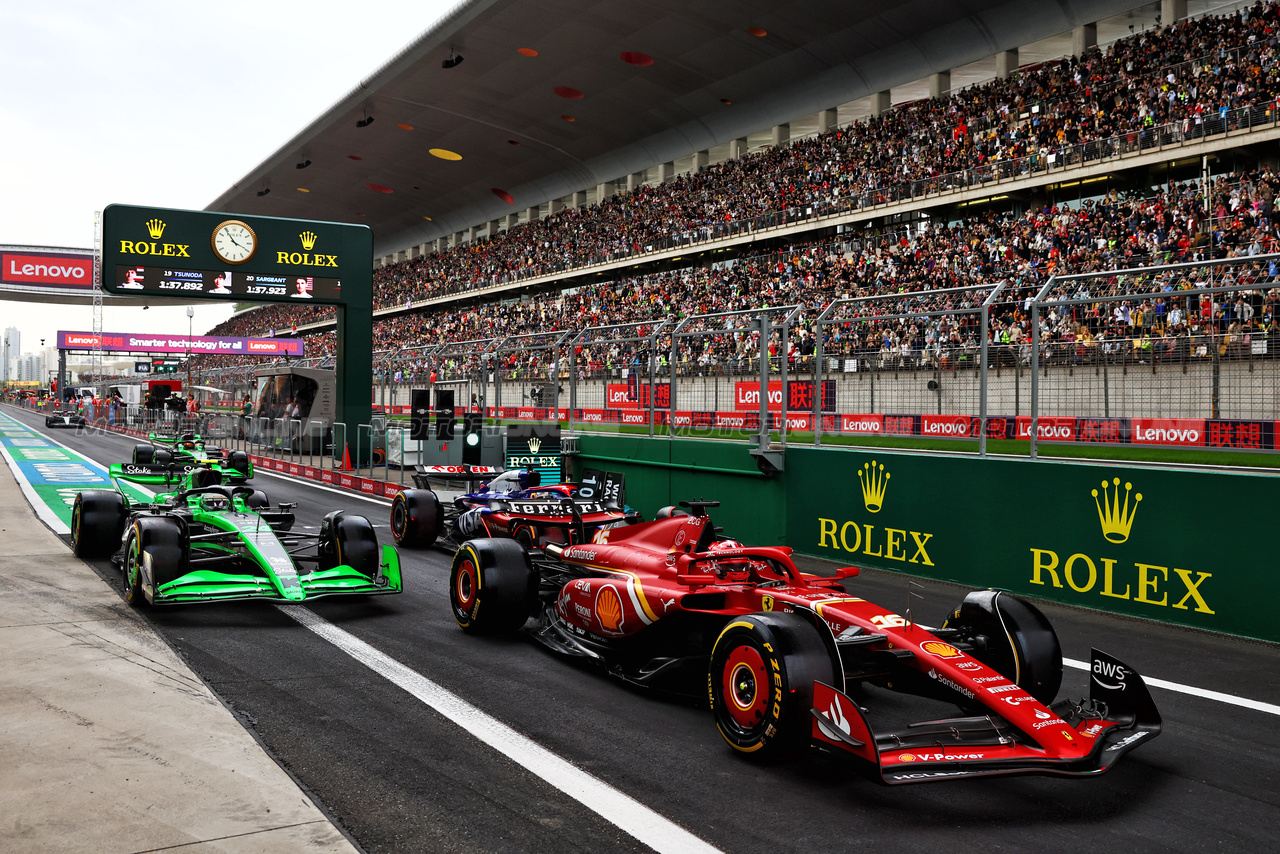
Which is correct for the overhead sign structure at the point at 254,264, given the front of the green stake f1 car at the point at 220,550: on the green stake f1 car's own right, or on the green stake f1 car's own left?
on the green stake f1 car's own left

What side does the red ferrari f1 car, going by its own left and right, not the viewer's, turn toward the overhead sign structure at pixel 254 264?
back

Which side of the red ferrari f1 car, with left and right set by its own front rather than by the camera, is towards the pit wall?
left

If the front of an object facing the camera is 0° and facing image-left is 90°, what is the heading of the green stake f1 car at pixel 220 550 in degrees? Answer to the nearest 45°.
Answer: approximately 315°

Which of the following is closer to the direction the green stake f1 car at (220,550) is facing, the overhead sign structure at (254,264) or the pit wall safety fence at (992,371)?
the pit wall safety fence

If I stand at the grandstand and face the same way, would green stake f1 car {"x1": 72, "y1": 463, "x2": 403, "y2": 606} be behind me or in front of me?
in front

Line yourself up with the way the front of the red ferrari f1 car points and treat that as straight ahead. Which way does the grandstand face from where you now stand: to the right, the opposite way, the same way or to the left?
to the right

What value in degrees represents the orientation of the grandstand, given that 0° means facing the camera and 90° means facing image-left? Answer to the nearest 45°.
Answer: approximately 45°

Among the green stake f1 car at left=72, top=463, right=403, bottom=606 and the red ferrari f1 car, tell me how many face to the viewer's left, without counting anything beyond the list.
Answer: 0
